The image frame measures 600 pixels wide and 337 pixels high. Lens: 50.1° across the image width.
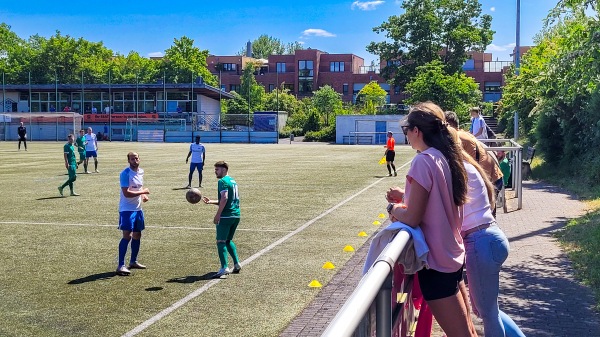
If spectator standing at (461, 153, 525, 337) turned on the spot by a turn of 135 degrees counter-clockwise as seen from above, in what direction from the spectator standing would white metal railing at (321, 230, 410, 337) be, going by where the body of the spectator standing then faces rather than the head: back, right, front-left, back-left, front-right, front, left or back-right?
front-right

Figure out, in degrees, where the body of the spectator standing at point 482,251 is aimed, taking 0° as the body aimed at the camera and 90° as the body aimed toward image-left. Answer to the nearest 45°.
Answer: approximately 90°

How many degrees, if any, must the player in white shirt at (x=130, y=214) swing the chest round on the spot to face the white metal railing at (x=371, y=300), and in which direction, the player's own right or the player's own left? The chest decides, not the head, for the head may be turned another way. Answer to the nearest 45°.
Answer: approximately 45° to the player's own right

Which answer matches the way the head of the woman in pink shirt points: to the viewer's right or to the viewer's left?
to the viewer's left

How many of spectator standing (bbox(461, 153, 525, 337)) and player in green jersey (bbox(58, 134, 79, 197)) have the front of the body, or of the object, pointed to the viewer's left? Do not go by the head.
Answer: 1

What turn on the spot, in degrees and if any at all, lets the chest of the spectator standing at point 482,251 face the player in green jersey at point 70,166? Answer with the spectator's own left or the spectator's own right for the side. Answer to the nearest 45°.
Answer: approximately 45° to the spectator's own right

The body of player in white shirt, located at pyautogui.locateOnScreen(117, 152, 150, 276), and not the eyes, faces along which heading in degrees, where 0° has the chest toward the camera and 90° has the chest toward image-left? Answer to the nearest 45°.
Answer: approximately 315°

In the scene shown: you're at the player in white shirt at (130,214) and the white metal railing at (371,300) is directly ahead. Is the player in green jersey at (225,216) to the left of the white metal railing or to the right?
left

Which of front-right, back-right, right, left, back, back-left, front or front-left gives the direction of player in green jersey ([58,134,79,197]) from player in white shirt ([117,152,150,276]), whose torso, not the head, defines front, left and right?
back-left
